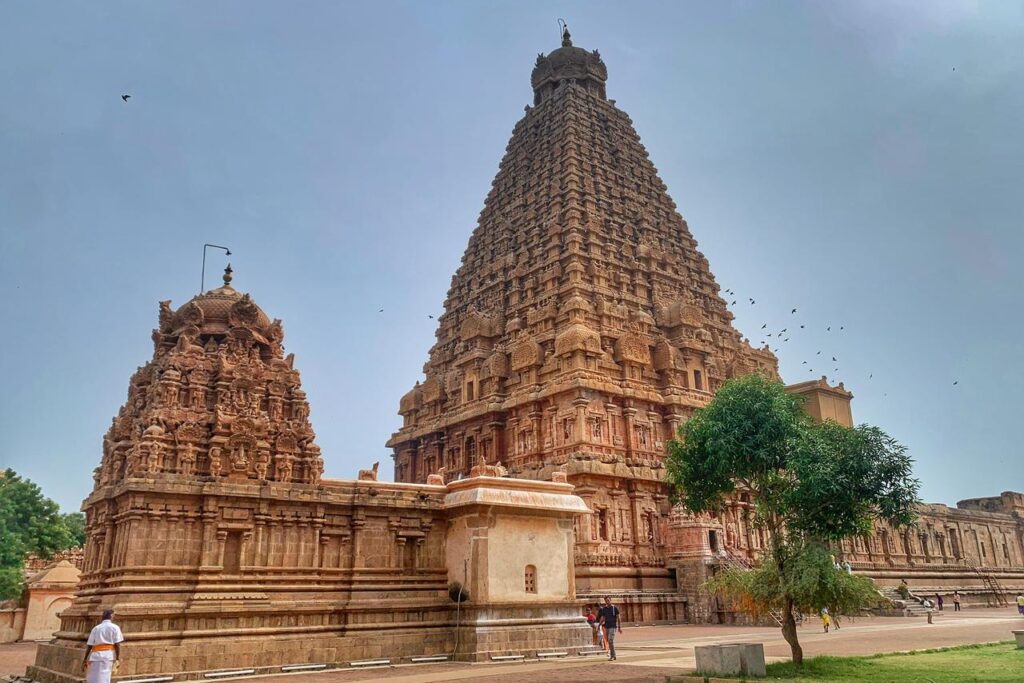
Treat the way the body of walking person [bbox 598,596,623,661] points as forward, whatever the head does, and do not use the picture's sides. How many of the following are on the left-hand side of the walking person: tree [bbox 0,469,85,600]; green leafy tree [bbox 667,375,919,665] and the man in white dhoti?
1

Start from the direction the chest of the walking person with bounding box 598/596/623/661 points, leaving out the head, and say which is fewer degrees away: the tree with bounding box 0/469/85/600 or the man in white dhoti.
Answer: the man in white dhoti

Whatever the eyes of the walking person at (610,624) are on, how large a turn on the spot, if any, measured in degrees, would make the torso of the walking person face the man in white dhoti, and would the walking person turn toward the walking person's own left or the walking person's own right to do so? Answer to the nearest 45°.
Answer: approximately 45° to the walking person's own right

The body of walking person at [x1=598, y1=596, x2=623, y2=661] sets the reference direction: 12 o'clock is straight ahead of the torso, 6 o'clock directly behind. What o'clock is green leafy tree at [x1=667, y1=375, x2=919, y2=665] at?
The green leafy tree is roughly at 9 o'clock from the walking person.

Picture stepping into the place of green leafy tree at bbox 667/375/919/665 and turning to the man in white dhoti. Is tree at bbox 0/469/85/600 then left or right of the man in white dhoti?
right

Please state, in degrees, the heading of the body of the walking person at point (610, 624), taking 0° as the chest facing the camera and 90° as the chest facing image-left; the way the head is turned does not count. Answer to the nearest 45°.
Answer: approximately 0°

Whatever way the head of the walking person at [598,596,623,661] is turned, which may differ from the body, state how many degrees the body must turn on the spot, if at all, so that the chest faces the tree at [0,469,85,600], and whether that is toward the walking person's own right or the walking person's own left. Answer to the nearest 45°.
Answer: approximately 135° to the walking person's own right
